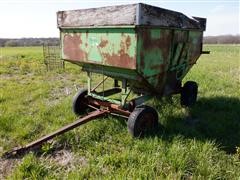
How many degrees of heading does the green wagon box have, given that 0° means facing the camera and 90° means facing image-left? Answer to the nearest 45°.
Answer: approximately 45°
